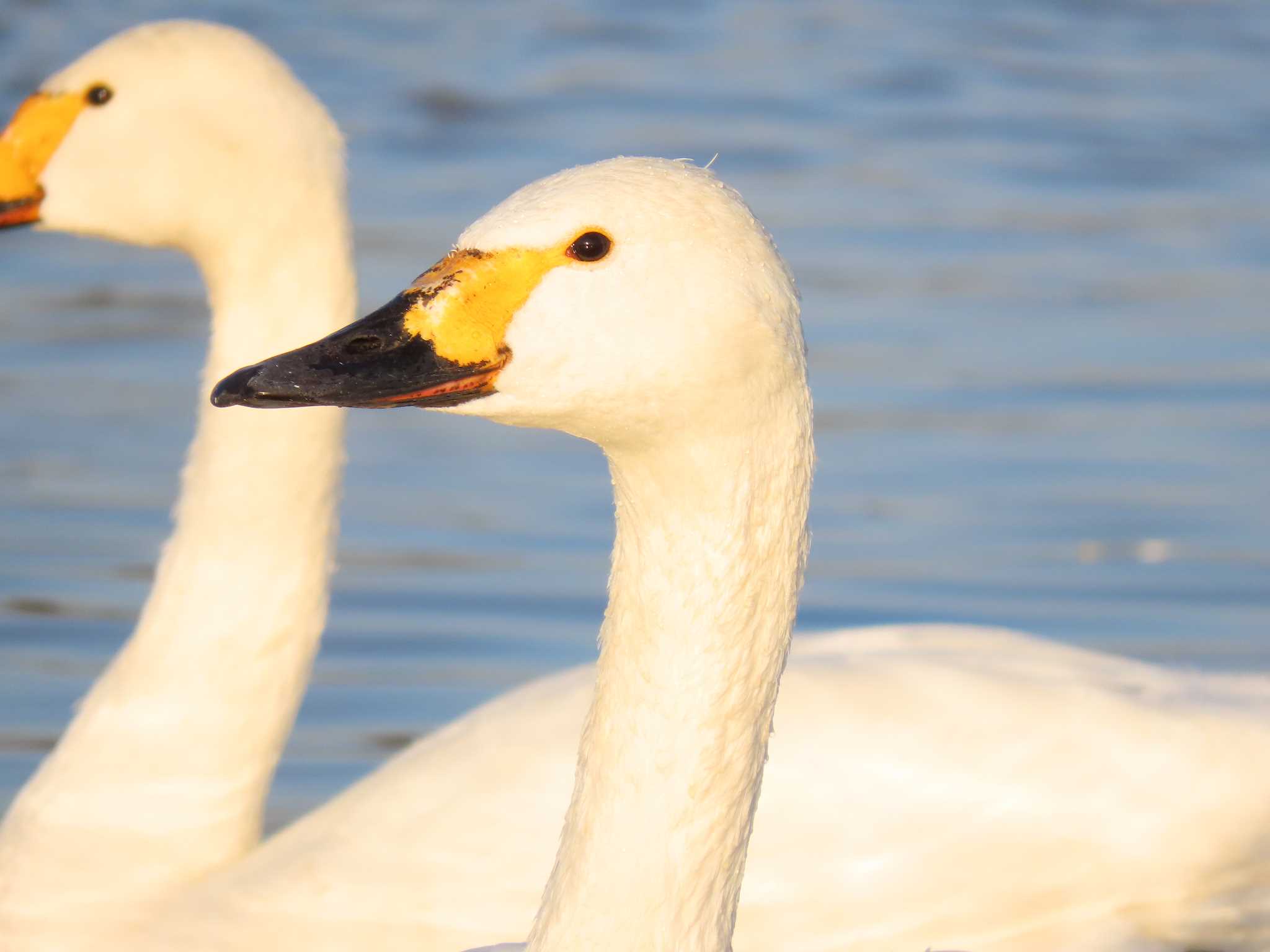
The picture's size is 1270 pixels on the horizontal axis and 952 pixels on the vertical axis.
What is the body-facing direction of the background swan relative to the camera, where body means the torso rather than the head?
to the viewer's left

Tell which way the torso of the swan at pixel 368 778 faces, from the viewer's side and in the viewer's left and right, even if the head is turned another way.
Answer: facing to the left of the viewer

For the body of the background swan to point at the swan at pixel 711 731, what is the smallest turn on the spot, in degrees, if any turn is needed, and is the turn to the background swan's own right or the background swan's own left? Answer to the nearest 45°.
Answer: approximately 135° to the background swan's own left
